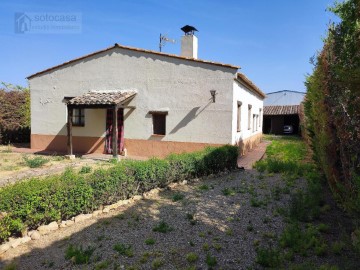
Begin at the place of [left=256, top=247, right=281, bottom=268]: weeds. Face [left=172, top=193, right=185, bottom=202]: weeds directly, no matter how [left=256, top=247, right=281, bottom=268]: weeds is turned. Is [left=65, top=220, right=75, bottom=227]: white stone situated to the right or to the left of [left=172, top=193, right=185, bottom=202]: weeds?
left

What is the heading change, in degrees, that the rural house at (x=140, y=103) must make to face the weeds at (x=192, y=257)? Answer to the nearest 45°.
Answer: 0° — it already faces it

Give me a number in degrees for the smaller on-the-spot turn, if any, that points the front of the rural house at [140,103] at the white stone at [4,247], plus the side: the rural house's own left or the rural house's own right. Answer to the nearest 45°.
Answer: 0° — it already faces it

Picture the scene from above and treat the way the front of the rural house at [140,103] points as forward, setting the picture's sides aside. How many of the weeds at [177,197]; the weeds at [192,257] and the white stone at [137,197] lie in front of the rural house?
3

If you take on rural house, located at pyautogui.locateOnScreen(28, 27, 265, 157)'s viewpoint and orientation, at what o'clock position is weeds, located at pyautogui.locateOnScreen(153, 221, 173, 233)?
The weeds is roughly at 12 o'clock from the rural house.

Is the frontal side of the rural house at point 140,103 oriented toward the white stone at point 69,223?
yes

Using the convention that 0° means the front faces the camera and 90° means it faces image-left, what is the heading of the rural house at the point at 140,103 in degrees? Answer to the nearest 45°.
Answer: approximately 0°

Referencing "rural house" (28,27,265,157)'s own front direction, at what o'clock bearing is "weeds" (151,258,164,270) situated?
The weeds is roughly at 12 o'clock from the rural house.

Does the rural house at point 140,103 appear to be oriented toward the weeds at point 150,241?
yes
